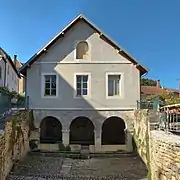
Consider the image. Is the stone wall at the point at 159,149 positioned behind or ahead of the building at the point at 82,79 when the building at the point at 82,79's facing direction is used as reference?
ahead

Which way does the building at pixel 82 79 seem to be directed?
toward the camera

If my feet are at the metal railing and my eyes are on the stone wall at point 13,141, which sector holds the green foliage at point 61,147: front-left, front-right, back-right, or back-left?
front-right

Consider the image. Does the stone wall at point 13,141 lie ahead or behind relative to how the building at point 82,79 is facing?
ahead

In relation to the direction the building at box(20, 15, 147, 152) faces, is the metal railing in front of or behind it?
in front

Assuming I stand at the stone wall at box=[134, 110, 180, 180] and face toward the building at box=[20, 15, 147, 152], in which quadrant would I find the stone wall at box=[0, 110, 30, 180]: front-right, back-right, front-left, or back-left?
front-left
